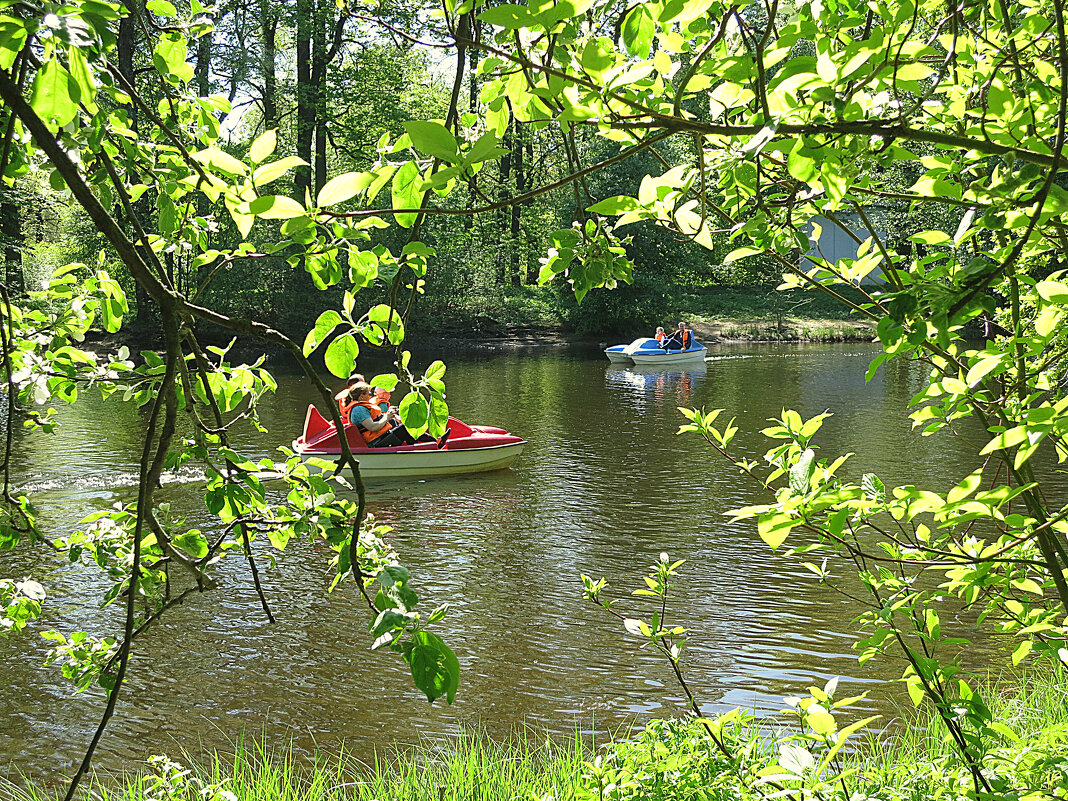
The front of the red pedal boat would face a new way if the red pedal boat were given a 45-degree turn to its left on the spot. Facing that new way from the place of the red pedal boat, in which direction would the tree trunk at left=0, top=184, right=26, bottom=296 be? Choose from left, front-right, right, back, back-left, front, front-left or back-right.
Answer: left

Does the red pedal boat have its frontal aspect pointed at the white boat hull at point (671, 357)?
no

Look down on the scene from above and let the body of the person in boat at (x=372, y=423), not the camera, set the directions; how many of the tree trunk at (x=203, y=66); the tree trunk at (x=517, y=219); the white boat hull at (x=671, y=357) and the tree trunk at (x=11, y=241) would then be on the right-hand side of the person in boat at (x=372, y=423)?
0

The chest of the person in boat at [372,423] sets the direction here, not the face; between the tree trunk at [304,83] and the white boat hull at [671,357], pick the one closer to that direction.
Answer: the white boat hull

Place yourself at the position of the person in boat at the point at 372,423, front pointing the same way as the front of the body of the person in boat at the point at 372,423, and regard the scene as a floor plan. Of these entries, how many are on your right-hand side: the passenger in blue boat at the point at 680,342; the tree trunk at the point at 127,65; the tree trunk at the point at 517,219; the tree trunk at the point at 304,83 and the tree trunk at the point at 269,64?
0

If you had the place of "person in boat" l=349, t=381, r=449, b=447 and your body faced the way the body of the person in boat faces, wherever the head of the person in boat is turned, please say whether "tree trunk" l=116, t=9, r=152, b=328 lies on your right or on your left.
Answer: on your left

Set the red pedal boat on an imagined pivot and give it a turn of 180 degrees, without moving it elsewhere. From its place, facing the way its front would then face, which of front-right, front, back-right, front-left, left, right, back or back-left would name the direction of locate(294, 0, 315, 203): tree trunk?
right

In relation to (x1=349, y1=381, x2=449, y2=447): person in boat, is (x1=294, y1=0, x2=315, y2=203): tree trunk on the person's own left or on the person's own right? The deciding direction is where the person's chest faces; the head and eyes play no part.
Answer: on the person's own left

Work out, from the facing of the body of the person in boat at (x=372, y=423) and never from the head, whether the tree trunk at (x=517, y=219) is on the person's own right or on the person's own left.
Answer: on the person's own left

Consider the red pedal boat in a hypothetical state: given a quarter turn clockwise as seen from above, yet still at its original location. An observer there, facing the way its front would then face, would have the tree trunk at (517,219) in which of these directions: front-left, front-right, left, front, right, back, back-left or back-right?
back

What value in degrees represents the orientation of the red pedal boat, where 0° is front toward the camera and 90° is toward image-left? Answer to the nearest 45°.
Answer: approximately 270°

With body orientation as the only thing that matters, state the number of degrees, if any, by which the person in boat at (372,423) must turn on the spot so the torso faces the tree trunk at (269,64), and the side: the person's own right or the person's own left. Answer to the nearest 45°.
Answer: approximately 90° to the person's own left

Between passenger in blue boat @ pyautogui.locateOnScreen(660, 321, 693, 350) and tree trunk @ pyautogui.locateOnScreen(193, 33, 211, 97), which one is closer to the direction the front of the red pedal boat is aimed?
the passenger in blue boat

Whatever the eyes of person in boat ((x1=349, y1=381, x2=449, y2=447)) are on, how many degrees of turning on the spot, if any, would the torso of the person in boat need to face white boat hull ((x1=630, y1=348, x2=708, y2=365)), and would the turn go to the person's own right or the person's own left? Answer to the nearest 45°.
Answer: approximately 45° to the person's own left

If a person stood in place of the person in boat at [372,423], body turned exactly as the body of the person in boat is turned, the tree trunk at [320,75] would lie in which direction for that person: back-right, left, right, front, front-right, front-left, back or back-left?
left

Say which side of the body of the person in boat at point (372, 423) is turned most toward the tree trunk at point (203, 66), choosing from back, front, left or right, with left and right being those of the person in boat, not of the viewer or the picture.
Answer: left

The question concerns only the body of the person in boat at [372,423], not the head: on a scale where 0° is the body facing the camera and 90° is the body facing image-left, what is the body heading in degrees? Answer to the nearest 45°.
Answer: approximately 270°

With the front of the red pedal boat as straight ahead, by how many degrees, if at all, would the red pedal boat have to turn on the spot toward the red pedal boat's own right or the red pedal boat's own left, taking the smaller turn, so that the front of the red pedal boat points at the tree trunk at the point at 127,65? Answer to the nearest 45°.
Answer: approximately 135° to the red pedal boat's own left

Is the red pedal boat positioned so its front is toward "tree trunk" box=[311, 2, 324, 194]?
no

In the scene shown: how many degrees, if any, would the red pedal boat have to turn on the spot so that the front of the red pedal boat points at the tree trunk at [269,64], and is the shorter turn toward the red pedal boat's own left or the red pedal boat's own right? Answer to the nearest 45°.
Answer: approximately 90° to the red pedal boat's own left
